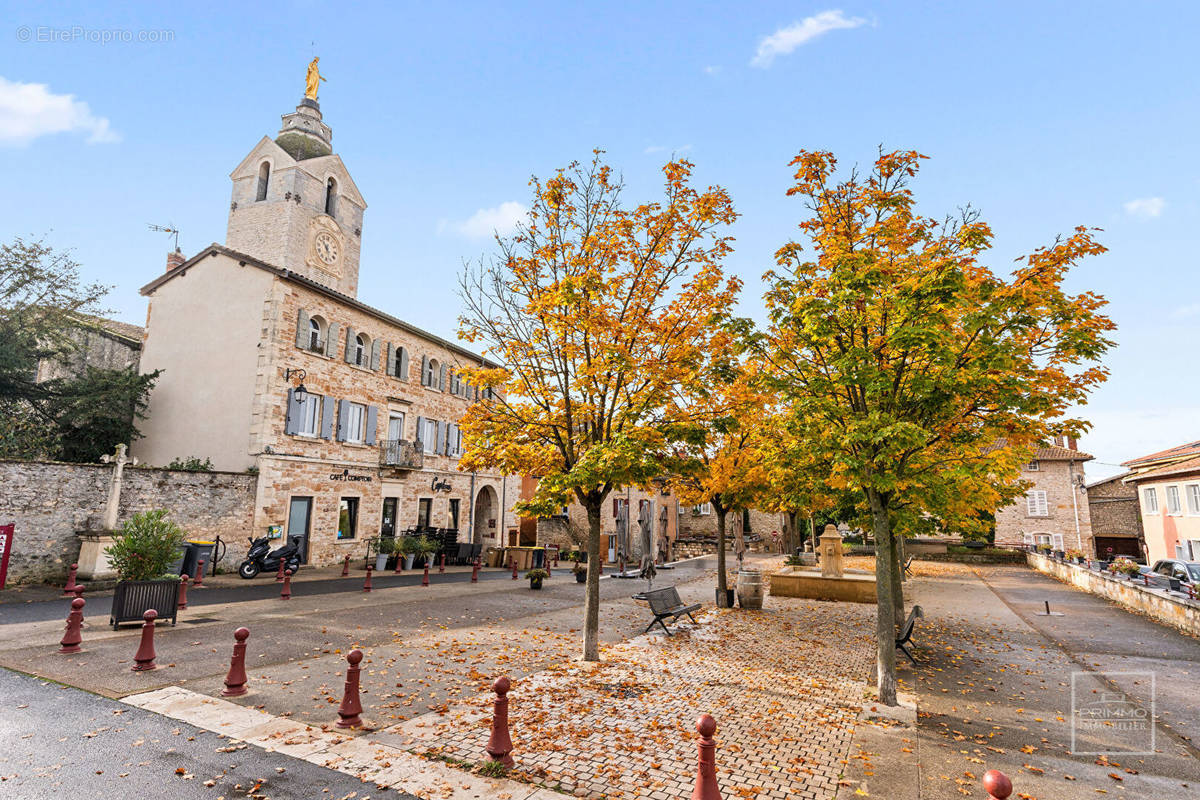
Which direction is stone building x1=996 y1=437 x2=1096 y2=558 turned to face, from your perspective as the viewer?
facing the viewer

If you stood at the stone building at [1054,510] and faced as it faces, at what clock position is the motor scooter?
The motor scooter is roughly at 1 o'clock from the stone building.

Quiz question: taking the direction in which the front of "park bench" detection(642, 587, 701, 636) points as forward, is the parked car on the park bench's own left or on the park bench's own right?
on the park bench's own left

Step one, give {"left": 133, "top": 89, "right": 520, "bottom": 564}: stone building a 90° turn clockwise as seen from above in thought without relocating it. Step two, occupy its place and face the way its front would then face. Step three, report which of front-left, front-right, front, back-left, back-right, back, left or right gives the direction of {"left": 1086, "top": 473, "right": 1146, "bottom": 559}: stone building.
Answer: back-left

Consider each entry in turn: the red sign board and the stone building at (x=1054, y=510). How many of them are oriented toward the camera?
2

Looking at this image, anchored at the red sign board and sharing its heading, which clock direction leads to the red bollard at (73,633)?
The red bollard is roughly at 12 o'clock from the red sign board.

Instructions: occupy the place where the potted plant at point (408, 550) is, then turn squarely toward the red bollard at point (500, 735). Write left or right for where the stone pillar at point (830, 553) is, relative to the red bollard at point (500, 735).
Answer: left

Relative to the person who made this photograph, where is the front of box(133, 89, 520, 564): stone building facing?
facing the viewer and to the right of the viewer

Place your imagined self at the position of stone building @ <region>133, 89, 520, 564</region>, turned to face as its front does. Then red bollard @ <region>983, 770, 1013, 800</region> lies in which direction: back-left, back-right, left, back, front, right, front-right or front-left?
front-right
